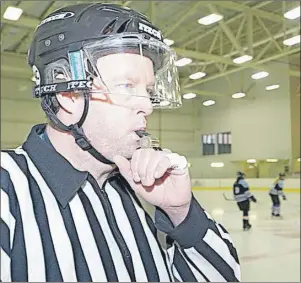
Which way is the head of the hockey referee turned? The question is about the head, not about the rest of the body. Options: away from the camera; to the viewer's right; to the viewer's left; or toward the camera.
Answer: to the viewer's right

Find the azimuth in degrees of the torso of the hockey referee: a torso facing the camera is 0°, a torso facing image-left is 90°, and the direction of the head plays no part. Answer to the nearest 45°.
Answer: approximately 315°

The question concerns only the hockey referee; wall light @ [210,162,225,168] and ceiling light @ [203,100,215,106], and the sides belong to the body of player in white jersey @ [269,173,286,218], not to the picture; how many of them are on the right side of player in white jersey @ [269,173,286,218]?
1

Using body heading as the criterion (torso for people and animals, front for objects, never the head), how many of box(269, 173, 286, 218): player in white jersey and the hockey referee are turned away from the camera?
0
